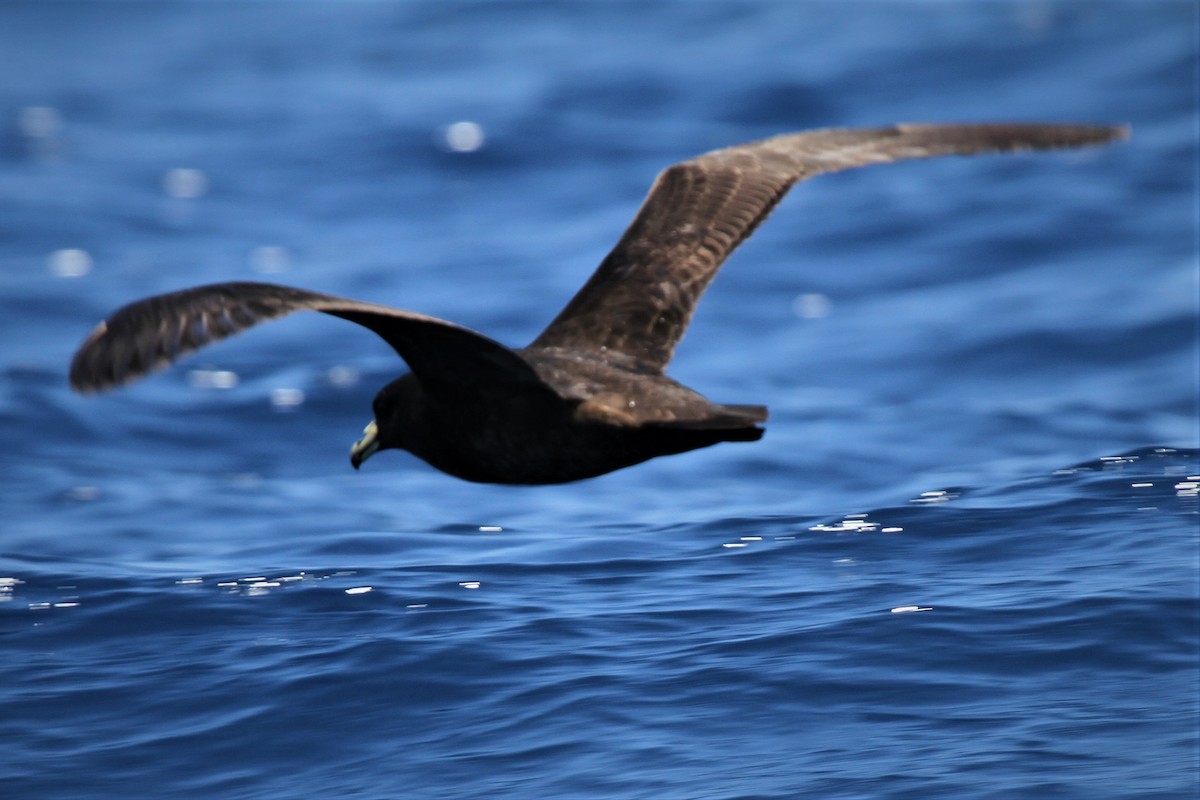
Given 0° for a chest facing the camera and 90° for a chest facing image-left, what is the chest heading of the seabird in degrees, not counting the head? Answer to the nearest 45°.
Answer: approximately 135°
